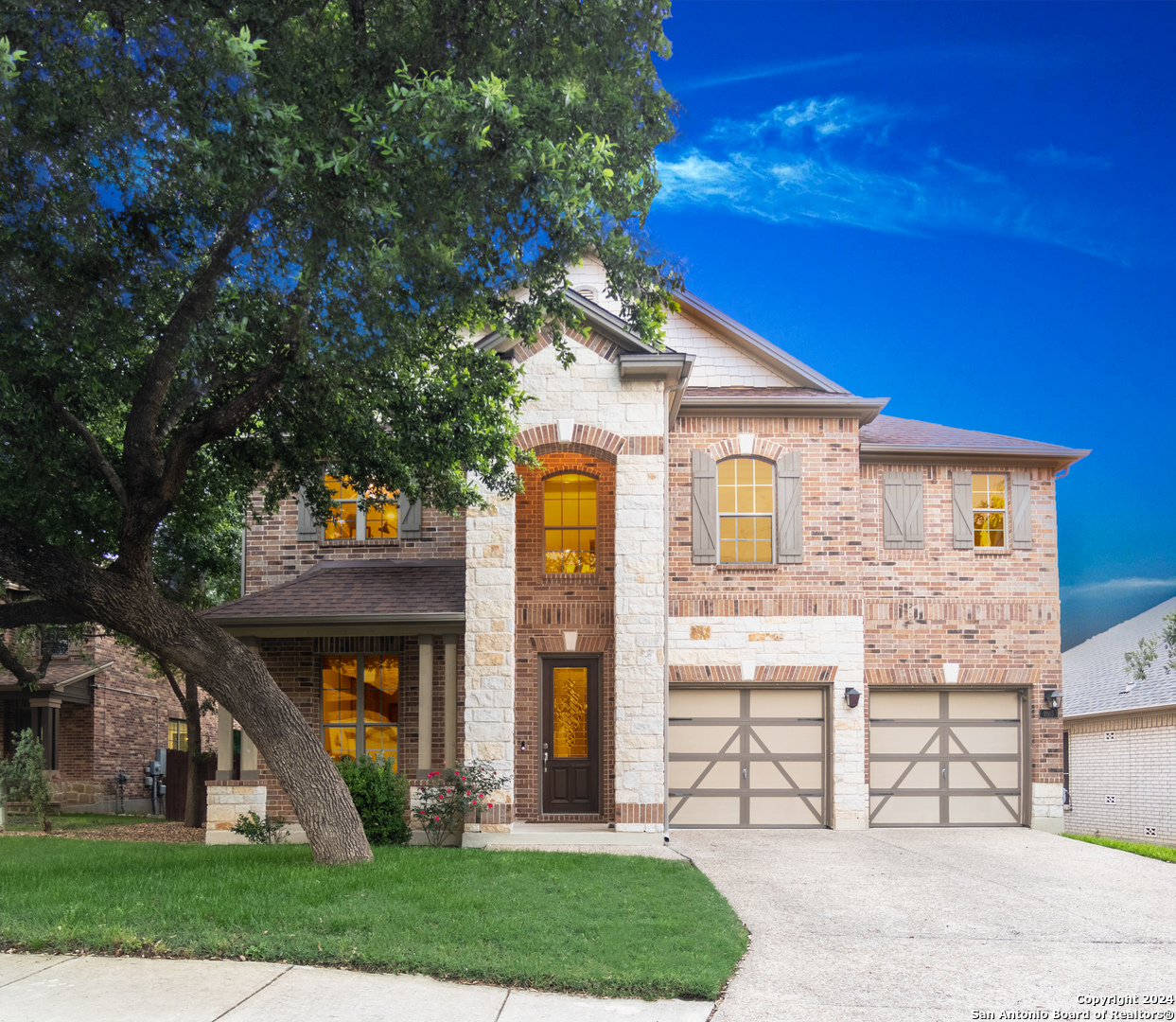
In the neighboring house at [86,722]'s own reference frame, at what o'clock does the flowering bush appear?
The flowering bush is roughly at 10 o'clock from the neighboring house.

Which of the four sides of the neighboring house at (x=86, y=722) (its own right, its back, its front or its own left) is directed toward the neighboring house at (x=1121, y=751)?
left

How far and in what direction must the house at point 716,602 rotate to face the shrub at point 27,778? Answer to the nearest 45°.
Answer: approximately 90° to its right

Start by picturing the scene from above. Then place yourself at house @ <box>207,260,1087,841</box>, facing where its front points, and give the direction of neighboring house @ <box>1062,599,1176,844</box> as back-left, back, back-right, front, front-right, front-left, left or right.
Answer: back-left

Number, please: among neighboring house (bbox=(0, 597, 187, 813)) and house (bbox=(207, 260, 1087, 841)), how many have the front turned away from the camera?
0

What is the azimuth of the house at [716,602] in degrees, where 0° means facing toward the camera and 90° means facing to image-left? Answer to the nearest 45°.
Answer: approximately 0°

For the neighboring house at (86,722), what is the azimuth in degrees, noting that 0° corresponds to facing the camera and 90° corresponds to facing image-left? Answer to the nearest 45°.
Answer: approximately 45°

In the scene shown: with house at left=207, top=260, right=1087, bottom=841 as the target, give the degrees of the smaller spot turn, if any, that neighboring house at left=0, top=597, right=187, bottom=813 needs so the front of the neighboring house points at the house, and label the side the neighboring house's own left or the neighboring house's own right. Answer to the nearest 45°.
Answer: approximately 90° to the neighboring house's own left
